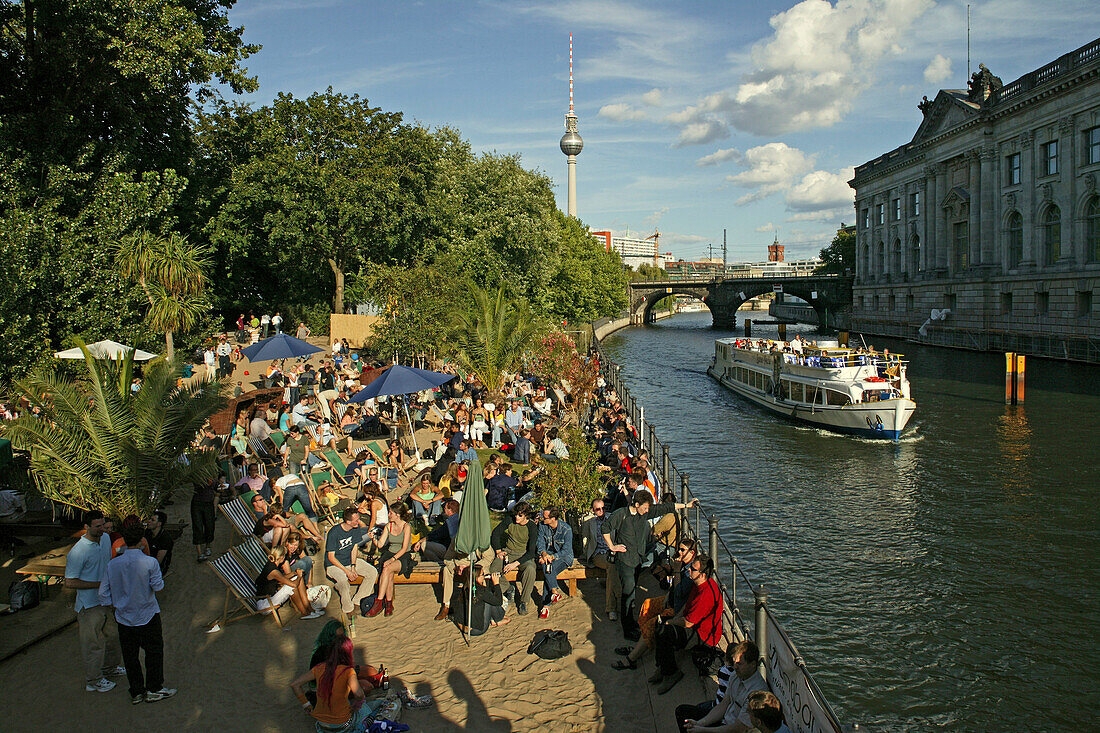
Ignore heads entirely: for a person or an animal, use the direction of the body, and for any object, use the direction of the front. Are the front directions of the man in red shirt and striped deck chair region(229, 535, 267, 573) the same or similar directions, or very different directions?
very different directions

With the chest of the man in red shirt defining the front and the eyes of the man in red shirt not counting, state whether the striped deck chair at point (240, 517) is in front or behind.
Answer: in front

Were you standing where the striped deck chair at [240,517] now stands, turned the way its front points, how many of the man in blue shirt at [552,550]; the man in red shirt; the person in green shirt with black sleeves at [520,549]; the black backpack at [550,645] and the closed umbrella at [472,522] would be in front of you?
5

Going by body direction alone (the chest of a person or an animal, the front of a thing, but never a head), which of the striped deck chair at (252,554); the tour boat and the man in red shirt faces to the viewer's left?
the man in red shirt

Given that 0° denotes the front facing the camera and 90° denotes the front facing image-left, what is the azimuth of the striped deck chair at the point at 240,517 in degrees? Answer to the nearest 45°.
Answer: approximately 315°

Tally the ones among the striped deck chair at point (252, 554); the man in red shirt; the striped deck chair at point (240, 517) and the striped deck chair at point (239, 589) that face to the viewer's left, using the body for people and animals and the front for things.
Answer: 1

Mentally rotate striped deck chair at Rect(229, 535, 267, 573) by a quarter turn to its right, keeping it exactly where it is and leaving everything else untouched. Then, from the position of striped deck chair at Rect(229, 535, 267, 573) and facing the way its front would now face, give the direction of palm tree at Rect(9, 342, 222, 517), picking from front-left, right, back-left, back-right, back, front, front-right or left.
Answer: right

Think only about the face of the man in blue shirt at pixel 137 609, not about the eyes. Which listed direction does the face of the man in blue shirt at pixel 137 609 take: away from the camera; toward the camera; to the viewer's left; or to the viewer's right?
away from the camera

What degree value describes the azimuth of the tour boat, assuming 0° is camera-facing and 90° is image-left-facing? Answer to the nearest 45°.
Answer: approximately 315°

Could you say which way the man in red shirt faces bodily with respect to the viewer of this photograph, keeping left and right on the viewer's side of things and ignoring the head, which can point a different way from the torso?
facing to the left of the viewer

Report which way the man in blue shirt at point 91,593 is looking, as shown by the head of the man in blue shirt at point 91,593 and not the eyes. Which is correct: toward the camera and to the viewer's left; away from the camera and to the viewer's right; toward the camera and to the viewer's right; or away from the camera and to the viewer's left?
toward the camera and to the viewer's right

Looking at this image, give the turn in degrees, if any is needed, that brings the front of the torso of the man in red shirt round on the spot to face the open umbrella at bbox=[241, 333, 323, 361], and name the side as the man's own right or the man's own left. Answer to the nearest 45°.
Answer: approximately 45° to the man's own right

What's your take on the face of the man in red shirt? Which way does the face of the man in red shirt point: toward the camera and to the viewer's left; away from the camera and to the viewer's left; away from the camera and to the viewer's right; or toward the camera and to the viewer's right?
toward the camera and to the viewer's left

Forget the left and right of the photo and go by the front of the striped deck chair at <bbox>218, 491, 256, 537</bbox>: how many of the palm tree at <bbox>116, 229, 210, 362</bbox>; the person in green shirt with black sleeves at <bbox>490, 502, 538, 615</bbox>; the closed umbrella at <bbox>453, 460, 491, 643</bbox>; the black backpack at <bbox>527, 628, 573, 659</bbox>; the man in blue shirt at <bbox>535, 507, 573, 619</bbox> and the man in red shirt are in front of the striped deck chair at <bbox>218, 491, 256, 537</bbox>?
5

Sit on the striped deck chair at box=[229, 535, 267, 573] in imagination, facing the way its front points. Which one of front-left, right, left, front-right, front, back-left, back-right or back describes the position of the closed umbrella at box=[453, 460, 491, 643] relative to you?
front

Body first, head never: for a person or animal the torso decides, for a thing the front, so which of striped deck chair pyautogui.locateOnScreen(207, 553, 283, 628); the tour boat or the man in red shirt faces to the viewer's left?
the man in red shirt

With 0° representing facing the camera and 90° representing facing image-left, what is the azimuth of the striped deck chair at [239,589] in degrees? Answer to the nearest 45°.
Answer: approximately 315°
